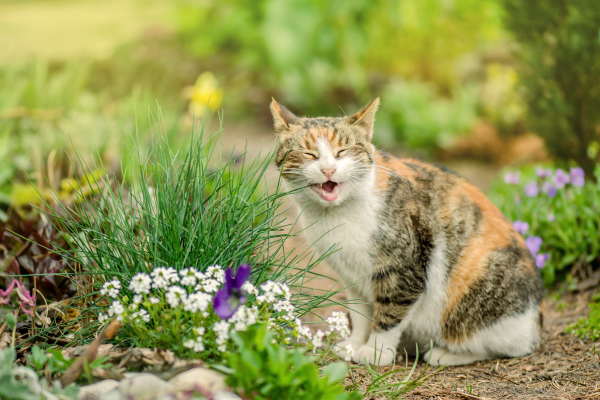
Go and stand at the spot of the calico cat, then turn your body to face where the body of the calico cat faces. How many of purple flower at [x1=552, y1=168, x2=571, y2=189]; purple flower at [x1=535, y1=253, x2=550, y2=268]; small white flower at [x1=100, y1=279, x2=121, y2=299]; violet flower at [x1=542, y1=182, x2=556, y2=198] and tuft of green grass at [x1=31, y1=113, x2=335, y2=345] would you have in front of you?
2

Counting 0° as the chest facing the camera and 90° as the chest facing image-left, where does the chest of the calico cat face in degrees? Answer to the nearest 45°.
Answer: approximately 45°

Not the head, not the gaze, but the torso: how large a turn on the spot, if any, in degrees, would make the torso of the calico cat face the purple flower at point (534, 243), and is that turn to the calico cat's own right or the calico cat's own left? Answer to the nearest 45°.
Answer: approximately 180°

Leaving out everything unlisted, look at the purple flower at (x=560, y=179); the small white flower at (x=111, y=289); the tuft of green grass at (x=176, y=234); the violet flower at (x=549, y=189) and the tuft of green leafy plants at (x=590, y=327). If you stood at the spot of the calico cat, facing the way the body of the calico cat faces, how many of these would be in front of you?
2

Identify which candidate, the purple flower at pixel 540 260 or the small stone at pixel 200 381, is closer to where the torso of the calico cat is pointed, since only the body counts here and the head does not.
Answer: the small stone

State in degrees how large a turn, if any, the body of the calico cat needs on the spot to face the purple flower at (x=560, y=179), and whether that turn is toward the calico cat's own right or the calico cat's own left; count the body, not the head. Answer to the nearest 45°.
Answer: approximately 180°

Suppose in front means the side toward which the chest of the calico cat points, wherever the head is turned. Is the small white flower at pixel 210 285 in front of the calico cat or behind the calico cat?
in front

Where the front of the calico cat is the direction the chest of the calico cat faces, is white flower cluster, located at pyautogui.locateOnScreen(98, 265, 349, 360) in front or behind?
in front

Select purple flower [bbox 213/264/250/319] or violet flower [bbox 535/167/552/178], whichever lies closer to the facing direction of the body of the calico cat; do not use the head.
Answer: the purple flower

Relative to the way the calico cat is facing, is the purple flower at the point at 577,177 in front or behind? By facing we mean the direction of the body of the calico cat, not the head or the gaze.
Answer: behind

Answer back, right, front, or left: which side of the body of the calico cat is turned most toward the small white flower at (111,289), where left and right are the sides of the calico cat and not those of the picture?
front

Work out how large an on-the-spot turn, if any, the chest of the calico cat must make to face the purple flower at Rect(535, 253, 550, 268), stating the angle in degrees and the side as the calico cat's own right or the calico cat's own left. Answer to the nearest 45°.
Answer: approximately 180°
